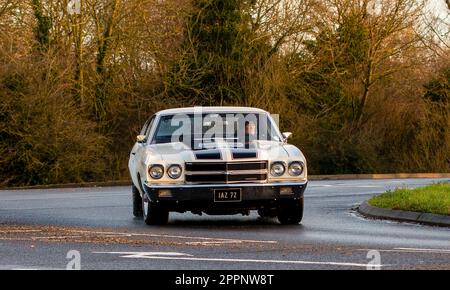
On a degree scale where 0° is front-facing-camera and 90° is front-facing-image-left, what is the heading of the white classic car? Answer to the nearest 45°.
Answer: approximately 0°
